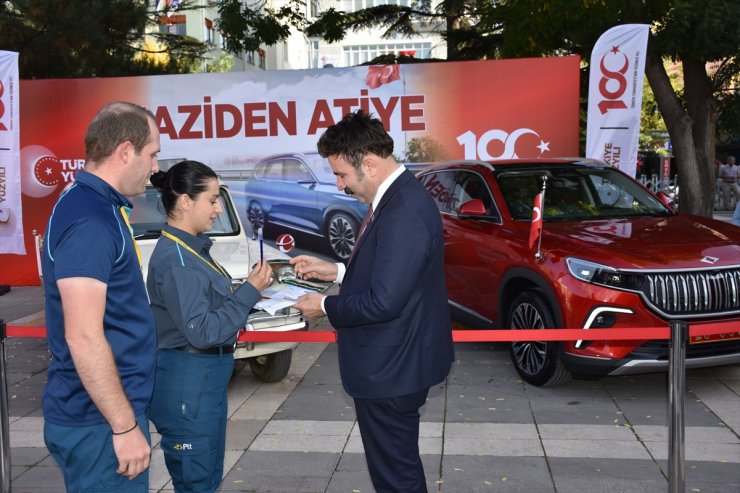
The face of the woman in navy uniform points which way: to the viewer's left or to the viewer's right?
to the viewer's right

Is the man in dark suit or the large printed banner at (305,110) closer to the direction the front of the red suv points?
the man in dark suit

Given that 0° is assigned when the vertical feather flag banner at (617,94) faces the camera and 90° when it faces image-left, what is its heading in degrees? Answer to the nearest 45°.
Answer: approximately 0°

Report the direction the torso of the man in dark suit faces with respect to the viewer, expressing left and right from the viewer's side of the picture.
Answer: facing to the left of the viewer

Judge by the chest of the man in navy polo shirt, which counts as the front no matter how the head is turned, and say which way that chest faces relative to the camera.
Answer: to the viewer's right

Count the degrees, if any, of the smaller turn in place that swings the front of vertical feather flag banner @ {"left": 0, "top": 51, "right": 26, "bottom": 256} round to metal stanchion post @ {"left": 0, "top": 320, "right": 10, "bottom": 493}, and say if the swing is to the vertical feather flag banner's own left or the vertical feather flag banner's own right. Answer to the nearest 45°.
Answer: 0° — it already faces it

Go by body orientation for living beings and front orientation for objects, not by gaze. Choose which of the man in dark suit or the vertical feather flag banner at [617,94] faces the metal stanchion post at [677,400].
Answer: the vertical feather flag banner

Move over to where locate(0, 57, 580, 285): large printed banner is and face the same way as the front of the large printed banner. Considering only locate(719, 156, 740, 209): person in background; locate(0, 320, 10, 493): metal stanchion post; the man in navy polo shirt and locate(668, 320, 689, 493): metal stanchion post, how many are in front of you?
3

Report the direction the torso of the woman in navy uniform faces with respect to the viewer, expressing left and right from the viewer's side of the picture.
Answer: facing to the right of the viewer

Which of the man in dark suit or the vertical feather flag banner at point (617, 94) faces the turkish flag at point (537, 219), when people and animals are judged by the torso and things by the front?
the vertical feather flag banner

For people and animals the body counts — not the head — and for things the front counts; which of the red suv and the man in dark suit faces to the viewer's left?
the man in dark suit

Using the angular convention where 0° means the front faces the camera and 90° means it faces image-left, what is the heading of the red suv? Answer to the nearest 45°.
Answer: approximately 315°
